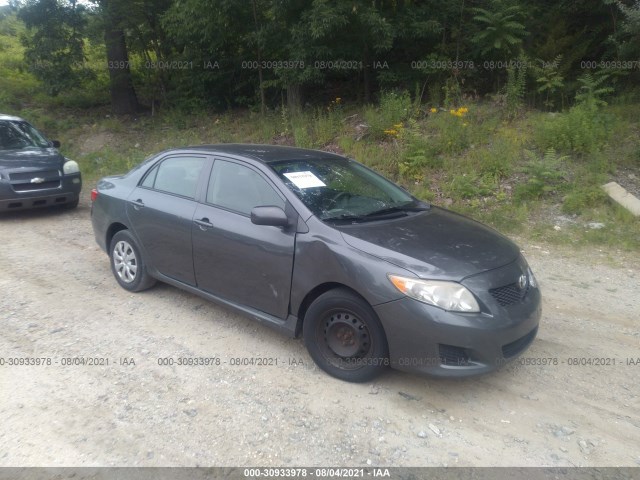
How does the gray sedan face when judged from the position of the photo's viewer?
facing the viewer and to the right of the viewer

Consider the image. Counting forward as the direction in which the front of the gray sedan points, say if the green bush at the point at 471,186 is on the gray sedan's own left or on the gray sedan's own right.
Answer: on the gray sedan's own left

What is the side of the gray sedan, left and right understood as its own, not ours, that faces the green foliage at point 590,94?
left

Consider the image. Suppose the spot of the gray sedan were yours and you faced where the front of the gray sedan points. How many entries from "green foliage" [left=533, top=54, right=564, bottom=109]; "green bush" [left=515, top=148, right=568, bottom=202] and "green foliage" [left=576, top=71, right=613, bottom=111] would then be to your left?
3

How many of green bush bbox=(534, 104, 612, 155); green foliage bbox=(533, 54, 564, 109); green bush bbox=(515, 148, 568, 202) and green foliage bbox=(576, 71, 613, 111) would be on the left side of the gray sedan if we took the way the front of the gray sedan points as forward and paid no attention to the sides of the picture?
4

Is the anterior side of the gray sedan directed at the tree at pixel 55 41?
no

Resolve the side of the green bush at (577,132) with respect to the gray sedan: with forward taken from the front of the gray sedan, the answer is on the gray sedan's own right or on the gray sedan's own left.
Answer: on the gray sedan's own left

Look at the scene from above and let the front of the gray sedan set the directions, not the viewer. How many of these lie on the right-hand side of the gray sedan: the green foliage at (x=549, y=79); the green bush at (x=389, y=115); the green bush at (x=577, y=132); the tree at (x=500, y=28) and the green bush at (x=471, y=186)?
0

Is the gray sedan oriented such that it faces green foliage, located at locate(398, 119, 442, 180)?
no

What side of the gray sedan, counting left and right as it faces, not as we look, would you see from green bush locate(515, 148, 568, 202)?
left

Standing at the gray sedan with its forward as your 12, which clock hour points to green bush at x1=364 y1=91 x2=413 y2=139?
The green bush is roughly at 8 o'clock from the gray sedan.

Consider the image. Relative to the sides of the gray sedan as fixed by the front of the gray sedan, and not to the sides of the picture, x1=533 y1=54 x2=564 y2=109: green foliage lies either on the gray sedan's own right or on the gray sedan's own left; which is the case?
on the gray sedan's own left

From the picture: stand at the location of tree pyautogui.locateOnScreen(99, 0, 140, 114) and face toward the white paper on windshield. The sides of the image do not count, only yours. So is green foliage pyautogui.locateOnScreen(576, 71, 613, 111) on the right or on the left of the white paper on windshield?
left
